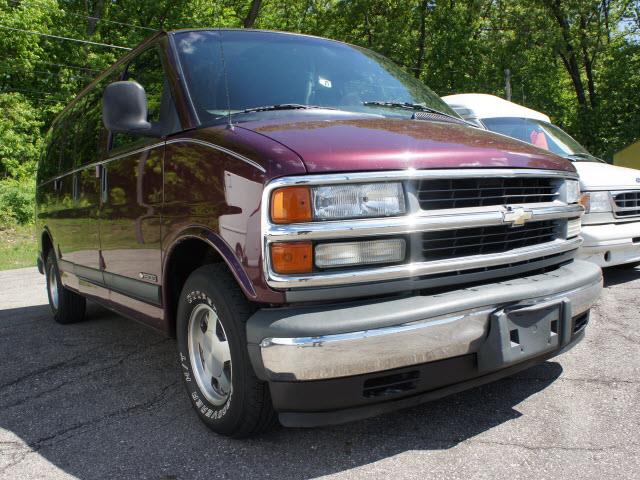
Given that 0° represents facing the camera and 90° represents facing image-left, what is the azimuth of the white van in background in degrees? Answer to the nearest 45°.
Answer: approximately 315°

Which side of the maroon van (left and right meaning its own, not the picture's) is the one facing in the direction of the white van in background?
left

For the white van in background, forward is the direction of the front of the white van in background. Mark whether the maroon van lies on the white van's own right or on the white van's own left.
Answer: on the white van's own right

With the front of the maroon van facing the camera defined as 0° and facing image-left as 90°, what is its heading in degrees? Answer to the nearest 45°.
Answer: approximately 315°
